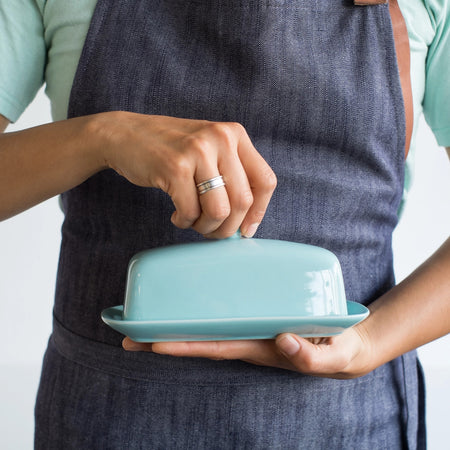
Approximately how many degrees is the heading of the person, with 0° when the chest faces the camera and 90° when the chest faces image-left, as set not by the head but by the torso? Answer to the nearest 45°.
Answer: approximately 0°
